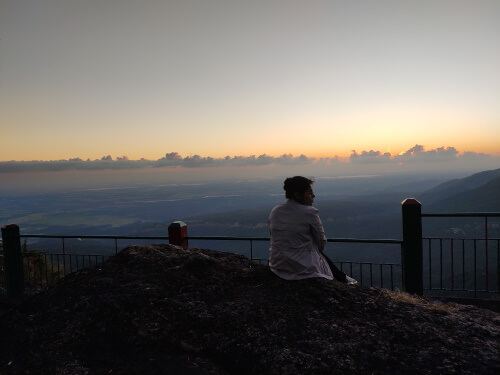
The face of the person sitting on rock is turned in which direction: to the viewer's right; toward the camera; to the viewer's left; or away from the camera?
to the viewer's right

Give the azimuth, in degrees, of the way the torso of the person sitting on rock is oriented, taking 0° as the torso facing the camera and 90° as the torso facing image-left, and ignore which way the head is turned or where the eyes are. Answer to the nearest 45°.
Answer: approximately 225°
